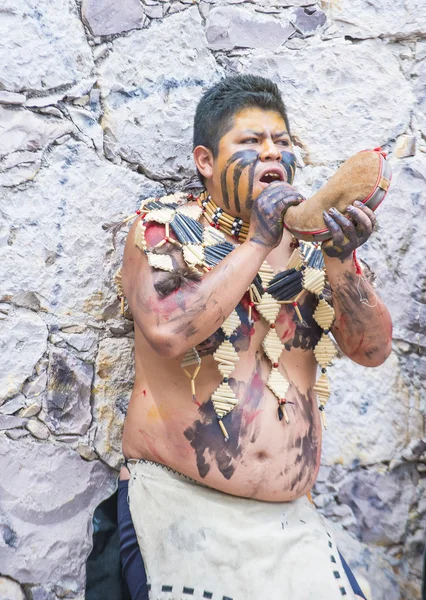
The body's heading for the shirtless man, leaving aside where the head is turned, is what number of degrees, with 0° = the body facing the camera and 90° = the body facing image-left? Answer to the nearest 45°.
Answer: approximately 315°
